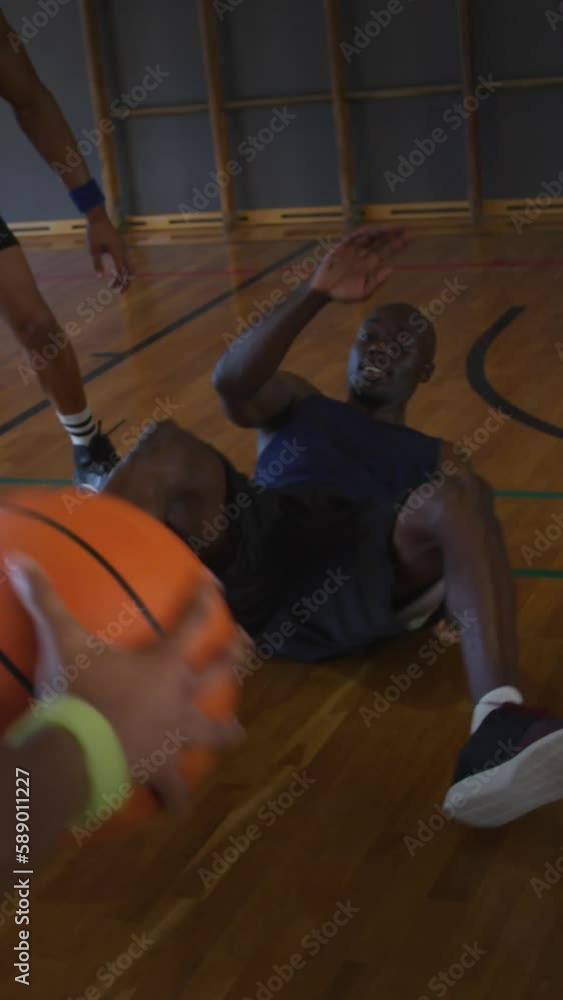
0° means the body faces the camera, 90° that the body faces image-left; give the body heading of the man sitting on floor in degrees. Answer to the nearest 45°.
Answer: approximately 0°
